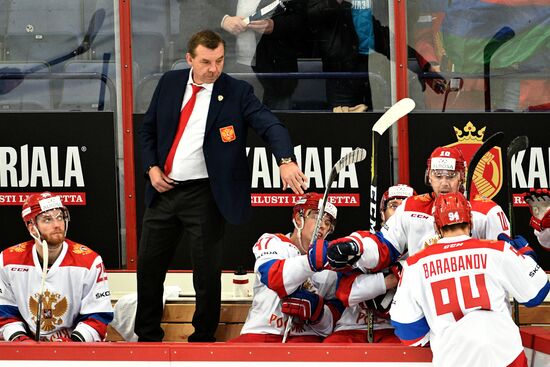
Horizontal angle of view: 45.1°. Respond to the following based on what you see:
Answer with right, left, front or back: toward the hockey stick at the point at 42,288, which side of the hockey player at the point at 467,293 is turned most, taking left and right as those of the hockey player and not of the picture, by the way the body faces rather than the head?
left

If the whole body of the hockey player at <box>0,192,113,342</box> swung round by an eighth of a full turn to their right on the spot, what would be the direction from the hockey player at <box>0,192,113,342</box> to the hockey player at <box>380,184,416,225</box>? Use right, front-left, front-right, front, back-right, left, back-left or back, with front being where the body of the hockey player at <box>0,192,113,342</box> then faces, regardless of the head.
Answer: back-left

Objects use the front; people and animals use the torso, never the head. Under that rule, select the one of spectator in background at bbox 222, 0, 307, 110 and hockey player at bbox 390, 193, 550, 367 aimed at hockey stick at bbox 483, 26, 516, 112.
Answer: the hockey player

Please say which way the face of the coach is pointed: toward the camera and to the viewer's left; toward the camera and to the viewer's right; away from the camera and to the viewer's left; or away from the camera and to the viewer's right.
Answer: toward the camera and to the viewer's right

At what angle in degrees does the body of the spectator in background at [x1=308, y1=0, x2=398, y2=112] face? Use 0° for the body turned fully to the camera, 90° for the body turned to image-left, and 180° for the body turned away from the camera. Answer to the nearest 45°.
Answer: approximately 0°

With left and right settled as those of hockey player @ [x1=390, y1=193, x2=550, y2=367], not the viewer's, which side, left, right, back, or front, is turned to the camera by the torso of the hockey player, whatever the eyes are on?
back

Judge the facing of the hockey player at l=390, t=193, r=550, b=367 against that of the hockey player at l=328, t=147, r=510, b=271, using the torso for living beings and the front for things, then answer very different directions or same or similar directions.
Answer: very different directions

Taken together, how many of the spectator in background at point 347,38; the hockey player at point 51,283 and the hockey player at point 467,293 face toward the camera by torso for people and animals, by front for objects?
2

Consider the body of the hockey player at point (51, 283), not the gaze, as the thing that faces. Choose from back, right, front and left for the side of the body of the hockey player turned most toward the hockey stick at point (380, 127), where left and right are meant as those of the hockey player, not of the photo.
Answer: left
